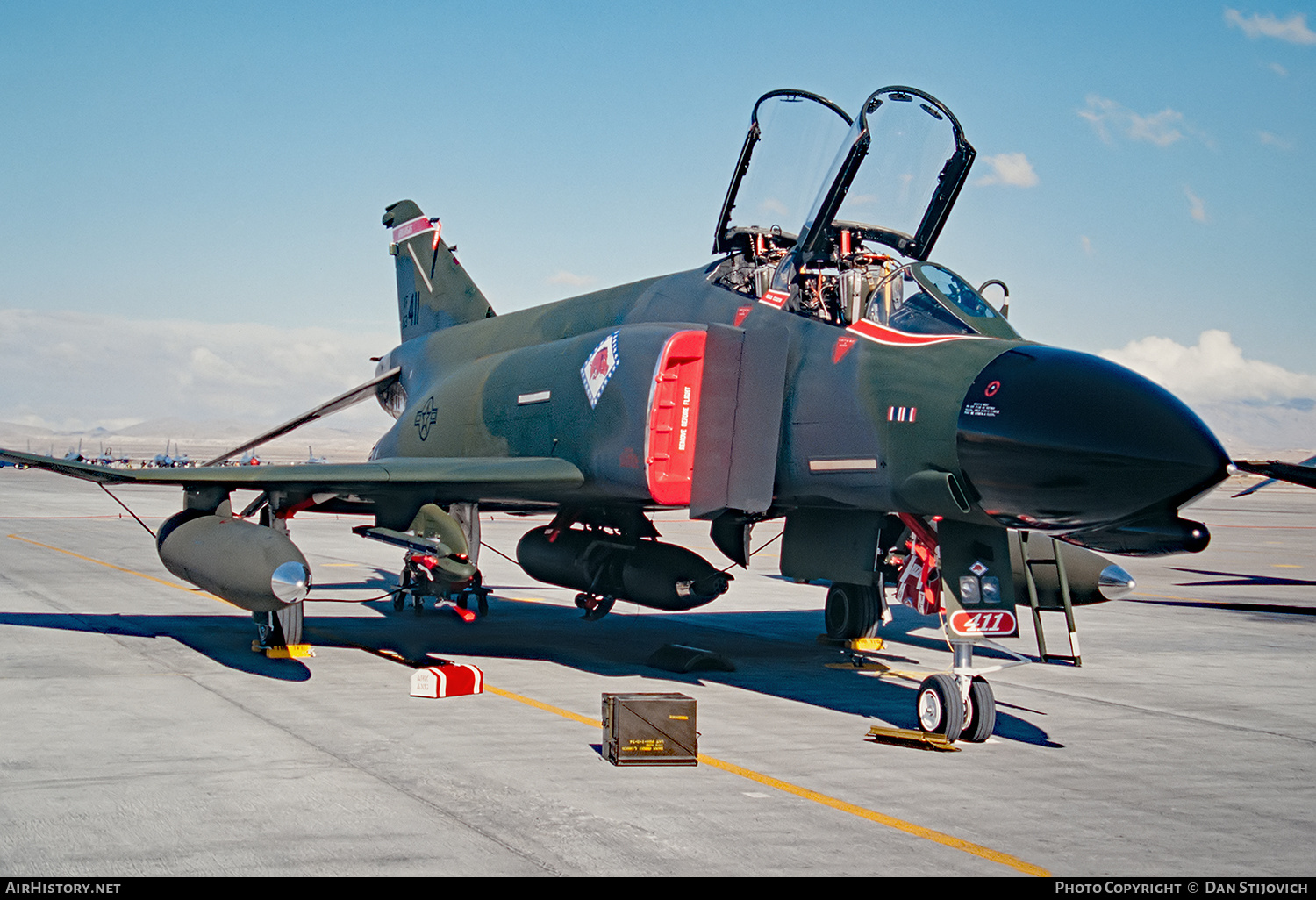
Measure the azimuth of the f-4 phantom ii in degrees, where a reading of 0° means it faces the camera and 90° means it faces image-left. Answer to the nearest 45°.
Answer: approximately 315°

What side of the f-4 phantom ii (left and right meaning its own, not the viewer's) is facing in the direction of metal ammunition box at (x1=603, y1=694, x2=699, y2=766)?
right

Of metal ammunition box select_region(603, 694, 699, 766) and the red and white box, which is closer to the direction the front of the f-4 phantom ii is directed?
the metal ammunition box
